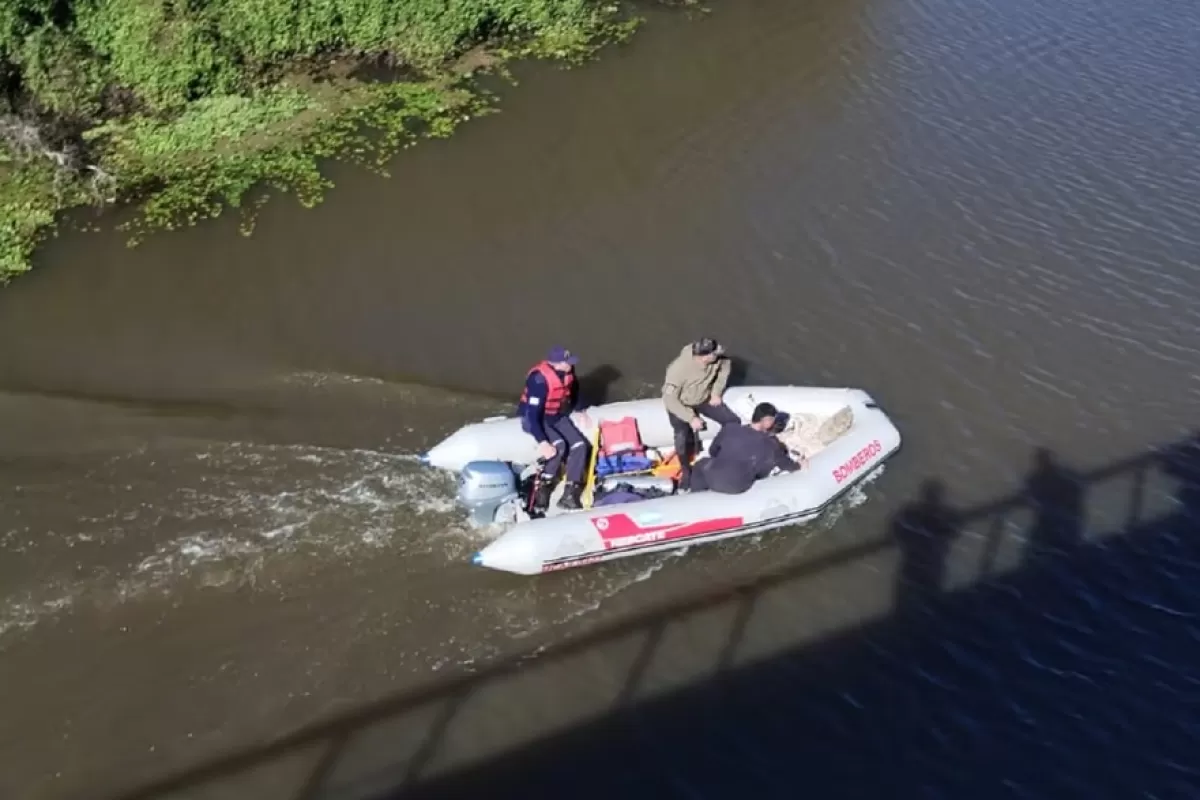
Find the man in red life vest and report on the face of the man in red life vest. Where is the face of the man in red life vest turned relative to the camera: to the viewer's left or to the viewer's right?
to the viewer's right

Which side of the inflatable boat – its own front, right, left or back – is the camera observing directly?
right
